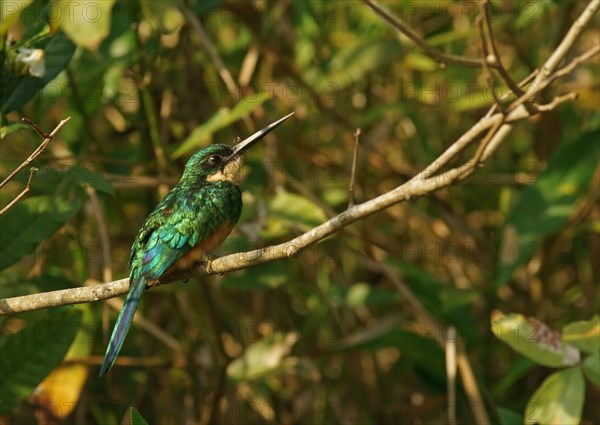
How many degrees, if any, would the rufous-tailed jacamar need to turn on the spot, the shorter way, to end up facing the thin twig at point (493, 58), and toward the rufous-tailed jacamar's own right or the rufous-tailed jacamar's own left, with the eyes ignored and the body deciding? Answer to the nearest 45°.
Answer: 0° — it already faces it

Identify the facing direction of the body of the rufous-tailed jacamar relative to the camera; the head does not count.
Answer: to the viewer's right

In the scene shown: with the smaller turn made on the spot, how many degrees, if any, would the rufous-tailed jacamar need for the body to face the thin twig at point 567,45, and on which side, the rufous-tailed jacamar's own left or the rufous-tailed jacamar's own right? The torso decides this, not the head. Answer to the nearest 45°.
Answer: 0° — it already faces it

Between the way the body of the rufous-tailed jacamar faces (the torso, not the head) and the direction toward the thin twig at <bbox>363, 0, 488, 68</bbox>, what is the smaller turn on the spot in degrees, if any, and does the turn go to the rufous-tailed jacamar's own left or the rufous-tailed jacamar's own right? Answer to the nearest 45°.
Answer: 0° — it already faces it

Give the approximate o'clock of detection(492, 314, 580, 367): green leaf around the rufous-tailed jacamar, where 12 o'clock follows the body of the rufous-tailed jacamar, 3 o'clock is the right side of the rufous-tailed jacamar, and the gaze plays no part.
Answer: The green leaf is roughly at 1 o'clock from the rufous-tailed jacamar.

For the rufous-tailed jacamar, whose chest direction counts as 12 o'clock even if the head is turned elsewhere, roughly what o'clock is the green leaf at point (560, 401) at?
The green leaf is roughly at 1 o'clock from the rufous-tailed jacamar.
